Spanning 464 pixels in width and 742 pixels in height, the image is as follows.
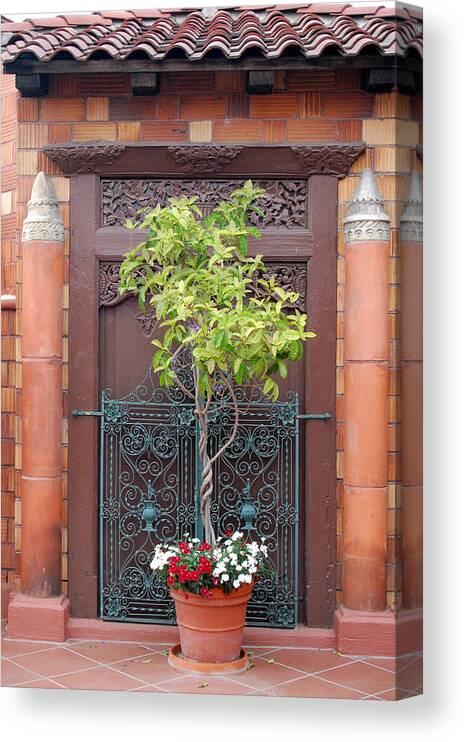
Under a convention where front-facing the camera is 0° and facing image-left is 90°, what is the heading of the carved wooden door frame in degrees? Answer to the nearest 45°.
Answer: approximately 0°

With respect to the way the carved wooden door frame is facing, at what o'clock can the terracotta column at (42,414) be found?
The terracotta column is roughly at 3 o'clock from the carved wooden door frame.
